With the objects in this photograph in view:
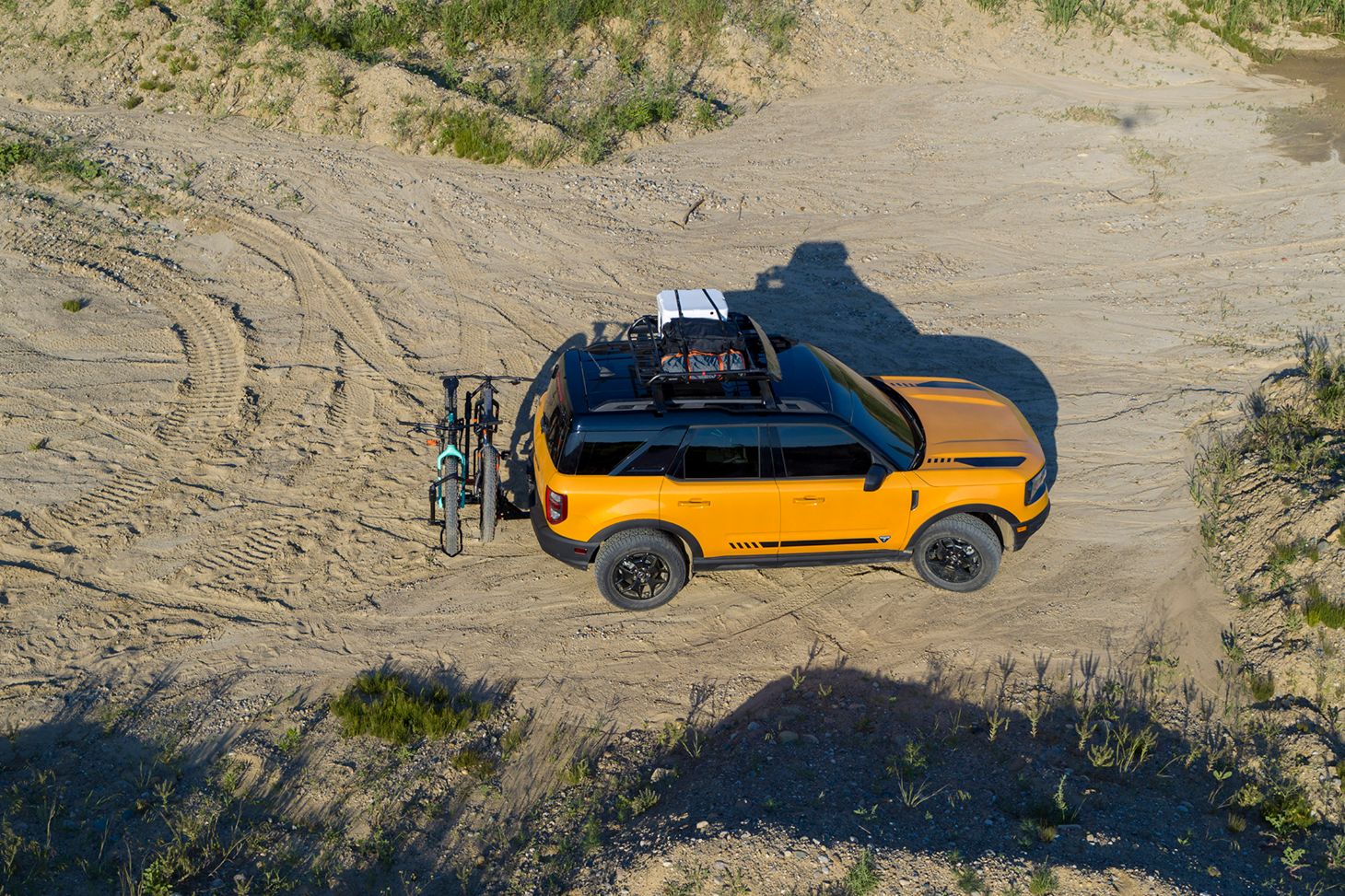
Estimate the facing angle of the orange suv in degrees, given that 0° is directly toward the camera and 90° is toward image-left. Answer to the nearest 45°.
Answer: approximately 270°

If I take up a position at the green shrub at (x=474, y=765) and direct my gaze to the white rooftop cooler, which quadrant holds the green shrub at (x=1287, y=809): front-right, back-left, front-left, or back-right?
front-right

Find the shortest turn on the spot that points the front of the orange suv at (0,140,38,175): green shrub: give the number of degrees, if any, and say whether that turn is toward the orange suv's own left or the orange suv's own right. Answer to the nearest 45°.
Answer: approximately 135° to the orange suv's own left

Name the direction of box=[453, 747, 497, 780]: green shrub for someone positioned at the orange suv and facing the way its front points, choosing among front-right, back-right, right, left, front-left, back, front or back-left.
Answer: back-right

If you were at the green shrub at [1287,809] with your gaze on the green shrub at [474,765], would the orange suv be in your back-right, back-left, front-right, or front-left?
front-right

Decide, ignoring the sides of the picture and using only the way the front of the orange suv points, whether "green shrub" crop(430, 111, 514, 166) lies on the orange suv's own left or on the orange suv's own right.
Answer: on the orange suv's own left

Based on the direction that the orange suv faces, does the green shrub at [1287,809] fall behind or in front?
in front
